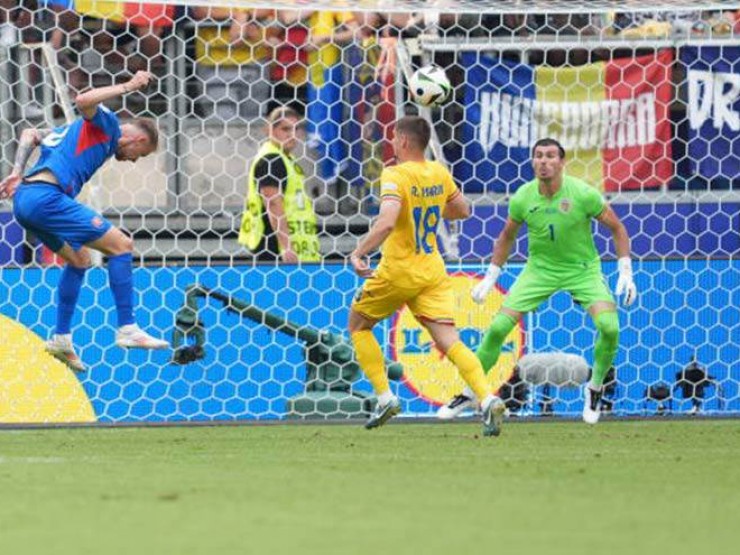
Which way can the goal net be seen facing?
toward the camera

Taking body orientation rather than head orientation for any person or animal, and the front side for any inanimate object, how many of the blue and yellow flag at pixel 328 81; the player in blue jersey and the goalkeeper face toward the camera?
2

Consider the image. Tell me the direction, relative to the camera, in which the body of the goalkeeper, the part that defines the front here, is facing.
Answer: toward the camera

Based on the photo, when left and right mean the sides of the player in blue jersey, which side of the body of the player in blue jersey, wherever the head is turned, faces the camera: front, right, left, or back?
right

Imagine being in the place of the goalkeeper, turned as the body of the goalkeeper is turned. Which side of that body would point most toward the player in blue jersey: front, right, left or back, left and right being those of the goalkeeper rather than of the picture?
right

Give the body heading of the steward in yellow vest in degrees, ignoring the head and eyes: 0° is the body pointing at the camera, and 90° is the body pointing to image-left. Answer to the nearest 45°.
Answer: approximately 315°

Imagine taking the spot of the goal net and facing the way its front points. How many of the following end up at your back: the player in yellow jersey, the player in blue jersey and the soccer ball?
0

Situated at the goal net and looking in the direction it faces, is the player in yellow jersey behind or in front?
in front

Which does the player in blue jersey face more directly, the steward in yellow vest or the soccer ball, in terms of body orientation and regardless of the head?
the soccer ball

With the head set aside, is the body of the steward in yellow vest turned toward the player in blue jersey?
no

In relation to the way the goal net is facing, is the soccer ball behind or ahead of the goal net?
ahead

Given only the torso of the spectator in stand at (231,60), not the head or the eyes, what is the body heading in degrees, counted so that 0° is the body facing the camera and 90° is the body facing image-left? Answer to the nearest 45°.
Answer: approximately 0°

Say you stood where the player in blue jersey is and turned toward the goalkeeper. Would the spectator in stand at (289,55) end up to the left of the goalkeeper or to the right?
left

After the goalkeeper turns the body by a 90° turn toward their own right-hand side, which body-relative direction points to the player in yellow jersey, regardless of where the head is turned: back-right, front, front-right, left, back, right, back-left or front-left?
front-left
